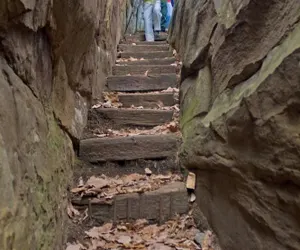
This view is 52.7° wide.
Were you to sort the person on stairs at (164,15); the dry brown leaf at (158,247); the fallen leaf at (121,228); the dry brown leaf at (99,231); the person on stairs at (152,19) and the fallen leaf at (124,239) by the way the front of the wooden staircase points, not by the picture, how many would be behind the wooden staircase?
2

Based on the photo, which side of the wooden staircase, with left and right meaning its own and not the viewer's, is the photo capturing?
front

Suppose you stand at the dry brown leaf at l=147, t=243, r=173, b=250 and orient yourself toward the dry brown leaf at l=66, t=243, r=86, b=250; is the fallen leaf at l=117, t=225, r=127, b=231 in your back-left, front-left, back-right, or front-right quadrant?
front-right

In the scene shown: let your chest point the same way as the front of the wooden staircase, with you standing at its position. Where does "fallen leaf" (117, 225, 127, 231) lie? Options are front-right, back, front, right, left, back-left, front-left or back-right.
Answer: front

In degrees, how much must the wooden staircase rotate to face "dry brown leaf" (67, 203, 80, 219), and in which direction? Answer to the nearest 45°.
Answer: approximately 45° to its right

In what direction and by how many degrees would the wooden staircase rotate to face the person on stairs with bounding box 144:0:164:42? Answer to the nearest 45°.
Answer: approximately 180°

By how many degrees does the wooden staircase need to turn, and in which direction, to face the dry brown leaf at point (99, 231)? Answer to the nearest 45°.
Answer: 0° — it already faces it

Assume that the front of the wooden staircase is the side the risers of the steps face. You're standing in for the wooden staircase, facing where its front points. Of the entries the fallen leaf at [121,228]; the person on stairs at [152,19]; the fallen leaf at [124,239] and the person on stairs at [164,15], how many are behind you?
2

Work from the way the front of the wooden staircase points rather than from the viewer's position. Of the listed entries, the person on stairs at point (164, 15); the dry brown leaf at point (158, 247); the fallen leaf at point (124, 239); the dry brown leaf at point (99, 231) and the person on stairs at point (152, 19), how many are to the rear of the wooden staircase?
2

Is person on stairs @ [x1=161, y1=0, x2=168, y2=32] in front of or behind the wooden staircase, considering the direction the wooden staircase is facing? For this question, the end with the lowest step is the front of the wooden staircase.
behind

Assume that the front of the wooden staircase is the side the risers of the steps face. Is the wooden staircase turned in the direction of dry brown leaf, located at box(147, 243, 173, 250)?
yes

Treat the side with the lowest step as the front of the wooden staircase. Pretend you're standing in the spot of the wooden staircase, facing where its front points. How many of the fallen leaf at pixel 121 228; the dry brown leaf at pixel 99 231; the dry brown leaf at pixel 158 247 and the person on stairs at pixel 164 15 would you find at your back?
1

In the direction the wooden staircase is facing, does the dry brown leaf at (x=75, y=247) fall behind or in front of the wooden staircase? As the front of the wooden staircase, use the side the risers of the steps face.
in front

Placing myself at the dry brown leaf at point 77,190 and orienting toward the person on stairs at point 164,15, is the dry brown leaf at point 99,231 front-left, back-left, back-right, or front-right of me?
back-right

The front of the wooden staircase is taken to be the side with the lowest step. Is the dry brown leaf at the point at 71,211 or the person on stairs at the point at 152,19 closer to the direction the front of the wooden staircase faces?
the dry brown leaf

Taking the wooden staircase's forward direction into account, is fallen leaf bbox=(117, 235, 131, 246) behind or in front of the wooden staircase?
in front
